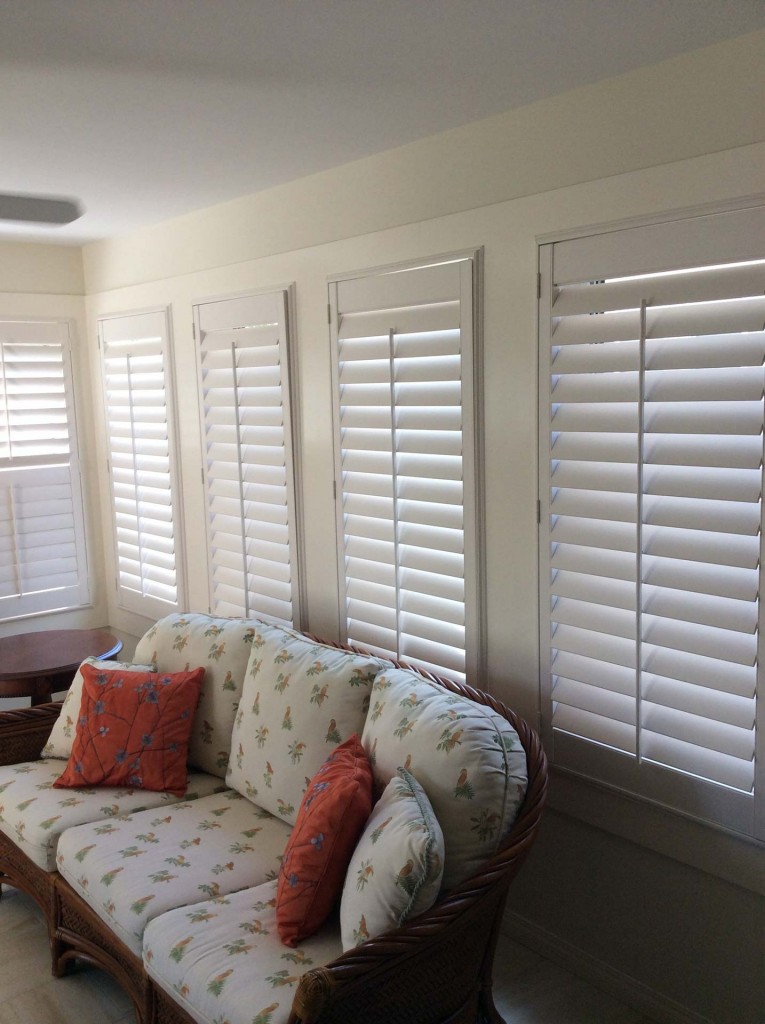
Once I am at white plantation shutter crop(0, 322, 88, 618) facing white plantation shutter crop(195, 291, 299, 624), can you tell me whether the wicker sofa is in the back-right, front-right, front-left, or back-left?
front-right

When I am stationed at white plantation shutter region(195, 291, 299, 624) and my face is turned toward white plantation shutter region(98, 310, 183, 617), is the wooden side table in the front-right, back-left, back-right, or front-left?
front-left

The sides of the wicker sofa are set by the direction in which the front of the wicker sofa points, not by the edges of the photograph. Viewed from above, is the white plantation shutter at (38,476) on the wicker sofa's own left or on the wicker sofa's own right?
on the wicker sofa's own right

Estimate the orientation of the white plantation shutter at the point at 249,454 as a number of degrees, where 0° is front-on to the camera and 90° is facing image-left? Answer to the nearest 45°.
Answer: approximately 45°

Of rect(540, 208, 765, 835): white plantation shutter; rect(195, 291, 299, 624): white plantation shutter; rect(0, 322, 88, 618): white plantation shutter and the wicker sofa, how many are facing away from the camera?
0

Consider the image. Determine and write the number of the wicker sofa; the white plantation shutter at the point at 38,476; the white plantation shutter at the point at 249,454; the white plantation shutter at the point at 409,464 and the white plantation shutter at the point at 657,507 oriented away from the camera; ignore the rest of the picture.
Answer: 0

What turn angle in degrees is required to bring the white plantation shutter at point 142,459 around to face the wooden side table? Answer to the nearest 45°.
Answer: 0° — it already faces it

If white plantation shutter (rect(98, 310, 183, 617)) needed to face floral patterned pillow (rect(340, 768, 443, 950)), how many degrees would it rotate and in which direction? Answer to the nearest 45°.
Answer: approximately 45° to its left

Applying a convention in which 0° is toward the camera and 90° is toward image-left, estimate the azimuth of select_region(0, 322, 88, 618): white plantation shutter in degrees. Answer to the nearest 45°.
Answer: approximately 315°

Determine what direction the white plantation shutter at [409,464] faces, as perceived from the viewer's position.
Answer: facing the viewer and to the left of the viewer

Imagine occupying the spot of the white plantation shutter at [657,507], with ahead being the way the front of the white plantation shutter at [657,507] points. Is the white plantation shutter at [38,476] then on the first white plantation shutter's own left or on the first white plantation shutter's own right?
on the first white plantation shutter's own right

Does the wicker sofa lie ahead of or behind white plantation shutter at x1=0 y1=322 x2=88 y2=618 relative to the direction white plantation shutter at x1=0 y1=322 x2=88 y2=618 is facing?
ahead

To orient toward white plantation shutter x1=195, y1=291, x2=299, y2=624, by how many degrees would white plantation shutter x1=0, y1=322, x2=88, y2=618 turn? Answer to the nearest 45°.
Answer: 0° — it already faces it

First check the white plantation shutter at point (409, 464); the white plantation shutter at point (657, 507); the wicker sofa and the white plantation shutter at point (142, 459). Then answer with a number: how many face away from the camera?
0
